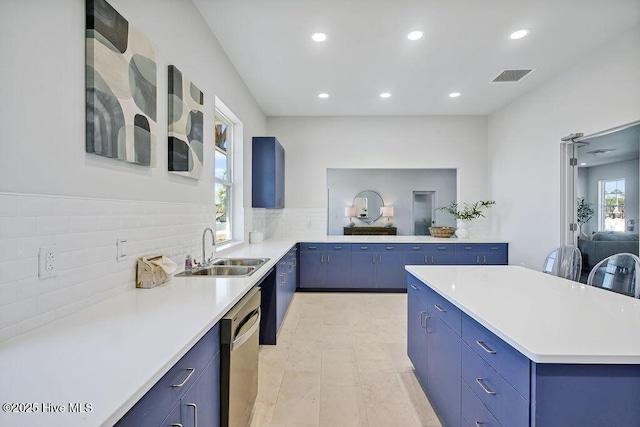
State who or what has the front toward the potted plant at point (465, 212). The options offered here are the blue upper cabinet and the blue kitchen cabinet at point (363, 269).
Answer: the blue upper cabinet

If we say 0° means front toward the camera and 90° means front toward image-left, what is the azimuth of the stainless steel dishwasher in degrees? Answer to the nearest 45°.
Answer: approximately 270°

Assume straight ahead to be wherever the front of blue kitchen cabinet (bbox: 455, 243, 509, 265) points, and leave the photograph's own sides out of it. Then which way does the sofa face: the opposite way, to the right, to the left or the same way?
the opposite way

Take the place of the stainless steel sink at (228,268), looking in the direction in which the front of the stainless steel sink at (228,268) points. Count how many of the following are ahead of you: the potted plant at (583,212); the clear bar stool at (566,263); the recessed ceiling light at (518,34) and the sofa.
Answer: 4

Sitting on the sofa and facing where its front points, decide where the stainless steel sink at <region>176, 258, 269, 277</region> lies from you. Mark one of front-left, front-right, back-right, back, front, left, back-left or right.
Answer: back-left

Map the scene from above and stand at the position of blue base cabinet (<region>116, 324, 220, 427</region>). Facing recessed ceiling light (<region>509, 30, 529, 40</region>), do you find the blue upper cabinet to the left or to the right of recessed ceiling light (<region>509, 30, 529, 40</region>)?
left

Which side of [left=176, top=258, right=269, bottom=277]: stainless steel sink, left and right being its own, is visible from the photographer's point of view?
right

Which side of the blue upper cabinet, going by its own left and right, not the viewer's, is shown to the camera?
right

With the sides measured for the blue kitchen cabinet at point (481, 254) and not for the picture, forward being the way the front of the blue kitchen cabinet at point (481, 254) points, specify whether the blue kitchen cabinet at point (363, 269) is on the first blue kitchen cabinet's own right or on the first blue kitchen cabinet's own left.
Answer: on the first blue kitchen cabinet's own right

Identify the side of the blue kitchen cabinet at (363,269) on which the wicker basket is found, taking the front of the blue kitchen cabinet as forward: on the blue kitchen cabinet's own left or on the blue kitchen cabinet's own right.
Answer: on the blue kitchen cabinet's own left

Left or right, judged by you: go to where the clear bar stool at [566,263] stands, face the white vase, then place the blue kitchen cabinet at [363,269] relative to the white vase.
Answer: left

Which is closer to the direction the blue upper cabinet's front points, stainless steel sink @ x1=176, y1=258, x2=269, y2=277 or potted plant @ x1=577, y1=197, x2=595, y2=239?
the potted plant

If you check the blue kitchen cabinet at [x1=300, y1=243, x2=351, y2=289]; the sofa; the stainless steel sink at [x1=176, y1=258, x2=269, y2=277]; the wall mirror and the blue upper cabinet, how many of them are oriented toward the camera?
2
